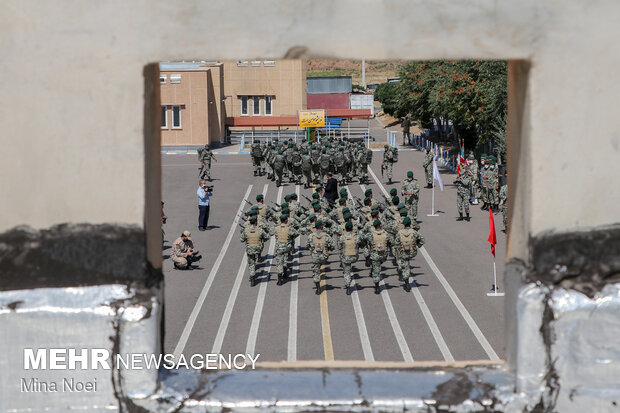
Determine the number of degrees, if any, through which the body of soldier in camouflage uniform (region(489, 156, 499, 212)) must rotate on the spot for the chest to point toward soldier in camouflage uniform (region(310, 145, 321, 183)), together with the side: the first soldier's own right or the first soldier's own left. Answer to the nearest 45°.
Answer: approximately 45° to the first soldier's own right

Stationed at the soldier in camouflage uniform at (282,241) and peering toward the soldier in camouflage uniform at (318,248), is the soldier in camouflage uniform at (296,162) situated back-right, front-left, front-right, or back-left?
back-left
